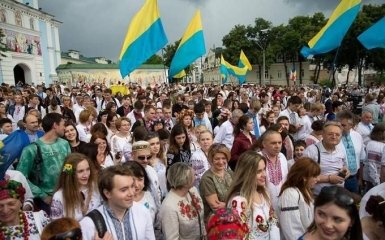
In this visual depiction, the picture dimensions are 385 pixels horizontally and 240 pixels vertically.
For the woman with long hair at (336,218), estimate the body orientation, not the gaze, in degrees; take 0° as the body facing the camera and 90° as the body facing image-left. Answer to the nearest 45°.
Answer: approximately 45°

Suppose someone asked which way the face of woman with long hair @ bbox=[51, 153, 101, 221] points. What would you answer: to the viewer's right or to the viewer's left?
to the viewer's right

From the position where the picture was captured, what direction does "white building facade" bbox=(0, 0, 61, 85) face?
facing the viewer and to the right of the viewer

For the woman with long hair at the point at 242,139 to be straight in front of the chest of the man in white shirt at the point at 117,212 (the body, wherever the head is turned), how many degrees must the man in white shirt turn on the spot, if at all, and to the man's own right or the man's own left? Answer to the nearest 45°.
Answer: approximately 90° to the man's own left

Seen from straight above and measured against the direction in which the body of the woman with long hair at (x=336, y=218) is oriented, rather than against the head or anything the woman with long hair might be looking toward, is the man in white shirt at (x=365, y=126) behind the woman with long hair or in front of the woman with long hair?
behind

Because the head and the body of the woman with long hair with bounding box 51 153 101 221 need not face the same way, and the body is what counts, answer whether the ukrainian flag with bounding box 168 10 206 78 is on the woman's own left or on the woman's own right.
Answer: on the woman's own left

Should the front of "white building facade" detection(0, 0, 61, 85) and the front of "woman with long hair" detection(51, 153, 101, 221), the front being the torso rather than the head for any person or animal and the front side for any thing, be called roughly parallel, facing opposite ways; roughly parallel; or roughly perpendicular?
roughly parallel

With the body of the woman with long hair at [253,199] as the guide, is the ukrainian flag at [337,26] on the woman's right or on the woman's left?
on the woman's left

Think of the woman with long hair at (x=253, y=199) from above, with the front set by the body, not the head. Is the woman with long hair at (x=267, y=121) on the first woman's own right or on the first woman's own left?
on the first woman's own left

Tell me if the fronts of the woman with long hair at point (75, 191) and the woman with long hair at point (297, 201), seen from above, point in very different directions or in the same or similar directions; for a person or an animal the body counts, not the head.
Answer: same or similar directions

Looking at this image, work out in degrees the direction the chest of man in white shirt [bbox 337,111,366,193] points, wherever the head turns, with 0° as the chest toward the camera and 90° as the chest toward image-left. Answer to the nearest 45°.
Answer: approximately 45°

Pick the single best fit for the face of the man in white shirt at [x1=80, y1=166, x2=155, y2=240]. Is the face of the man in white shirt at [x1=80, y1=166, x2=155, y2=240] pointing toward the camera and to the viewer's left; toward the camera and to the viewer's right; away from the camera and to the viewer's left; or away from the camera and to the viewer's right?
toward the camera and to the viewer's right

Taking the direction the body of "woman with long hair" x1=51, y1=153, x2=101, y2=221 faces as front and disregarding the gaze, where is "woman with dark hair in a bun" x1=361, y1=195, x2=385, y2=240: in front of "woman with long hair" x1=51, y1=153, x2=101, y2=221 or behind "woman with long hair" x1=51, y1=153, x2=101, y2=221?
in front
